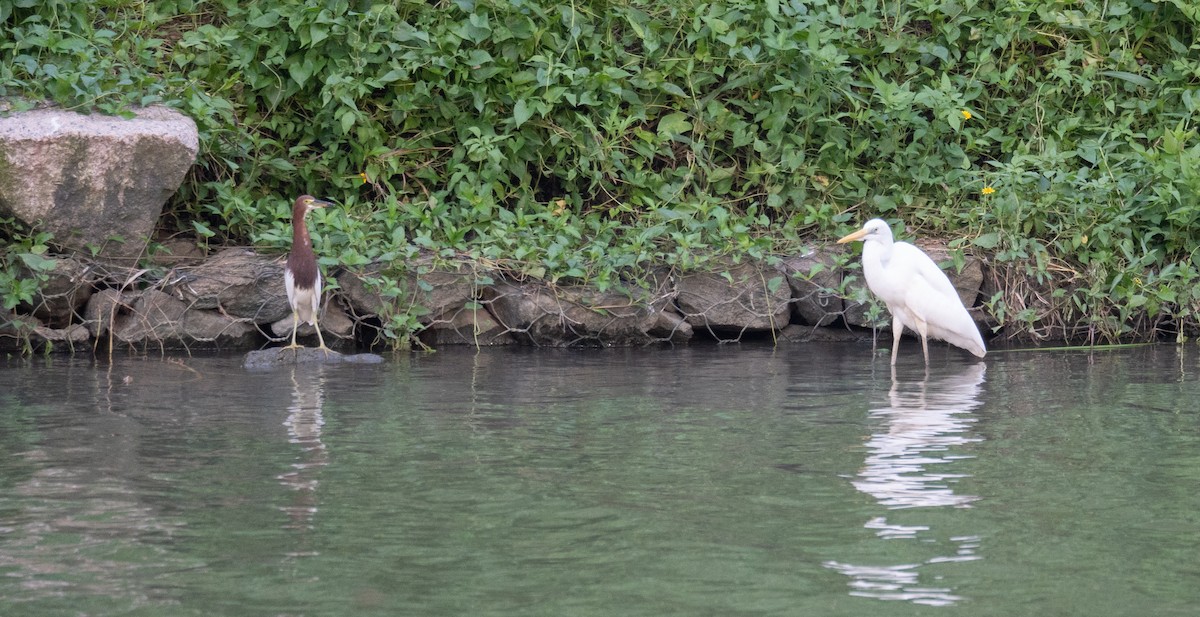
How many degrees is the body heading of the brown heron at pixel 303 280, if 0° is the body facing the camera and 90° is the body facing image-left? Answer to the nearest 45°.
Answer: approximately 0°

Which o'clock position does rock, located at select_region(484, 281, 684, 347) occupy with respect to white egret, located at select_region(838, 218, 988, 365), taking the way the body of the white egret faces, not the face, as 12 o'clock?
The rock is roughly at 12 o'clock from the white egret.

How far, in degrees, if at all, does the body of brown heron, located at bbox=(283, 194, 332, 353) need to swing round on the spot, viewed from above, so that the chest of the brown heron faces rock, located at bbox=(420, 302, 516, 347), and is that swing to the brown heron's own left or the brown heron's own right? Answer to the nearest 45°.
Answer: approximately 135° to the brown heron's own left

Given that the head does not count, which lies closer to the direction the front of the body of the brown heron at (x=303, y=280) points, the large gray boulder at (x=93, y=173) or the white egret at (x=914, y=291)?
the white egret

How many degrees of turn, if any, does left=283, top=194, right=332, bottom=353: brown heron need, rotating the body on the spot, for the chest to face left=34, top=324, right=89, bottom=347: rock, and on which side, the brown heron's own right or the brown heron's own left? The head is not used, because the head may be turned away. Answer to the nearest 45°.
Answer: approximately 90° to the brown heron's own right

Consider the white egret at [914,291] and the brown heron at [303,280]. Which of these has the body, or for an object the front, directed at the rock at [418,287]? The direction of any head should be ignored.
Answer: the white egret

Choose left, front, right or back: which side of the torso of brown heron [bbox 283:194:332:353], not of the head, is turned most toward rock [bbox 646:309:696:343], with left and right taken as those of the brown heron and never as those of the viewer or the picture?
left

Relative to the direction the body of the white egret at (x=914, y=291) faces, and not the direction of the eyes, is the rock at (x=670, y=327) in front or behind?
in front

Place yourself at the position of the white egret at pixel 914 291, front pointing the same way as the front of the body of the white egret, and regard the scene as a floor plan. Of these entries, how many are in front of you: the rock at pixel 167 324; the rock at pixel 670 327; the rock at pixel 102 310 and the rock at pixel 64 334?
4

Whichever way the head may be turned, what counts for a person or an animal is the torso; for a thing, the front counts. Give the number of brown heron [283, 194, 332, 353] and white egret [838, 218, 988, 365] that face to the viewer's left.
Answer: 1

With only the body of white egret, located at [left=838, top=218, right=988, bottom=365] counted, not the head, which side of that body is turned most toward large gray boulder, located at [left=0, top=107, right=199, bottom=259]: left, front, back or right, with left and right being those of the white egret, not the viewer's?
front

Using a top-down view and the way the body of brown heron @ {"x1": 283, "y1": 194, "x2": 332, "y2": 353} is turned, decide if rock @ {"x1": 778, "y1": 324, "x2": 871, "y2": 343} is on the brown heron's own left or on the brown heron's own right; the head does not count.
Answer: on the brown heron's own left

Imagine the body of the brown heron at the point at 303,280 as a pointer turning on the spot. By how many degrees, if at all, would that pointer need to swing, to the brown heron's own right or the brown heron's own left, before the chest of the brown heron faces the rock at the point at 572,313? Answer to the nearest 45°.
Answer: approximately 90° to the brown heron's own left

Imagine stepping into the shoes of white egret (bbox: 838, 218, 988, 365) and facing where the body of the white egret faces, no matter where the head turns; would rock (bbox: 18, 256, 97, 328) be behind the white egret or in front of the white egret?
in front

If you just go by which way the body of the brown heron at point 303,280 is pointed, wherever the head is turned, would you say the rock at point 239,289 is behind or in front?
behind

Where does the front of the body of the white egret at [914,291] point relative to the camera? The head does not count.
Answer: to the viewer's left
